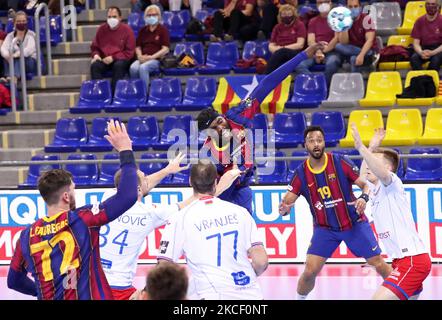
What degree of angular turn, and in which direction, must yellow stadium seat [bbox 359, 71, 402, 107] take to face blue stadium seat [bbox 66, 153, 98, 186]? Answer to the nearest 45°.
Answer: approximately 45° to its right

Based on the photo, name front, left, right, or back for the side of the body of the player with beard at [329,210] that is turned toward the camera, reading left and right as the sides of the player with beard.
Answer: front

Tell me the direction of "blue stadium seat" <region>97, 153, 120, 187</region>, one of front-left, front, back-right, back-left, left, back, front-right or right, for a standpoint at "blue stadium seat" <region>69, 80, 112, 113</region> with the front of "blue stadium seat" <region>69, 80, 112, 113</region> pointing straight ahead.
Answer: front-left

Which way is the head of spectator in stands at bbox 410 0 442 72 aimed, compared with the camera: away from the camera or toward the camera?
toward the camera

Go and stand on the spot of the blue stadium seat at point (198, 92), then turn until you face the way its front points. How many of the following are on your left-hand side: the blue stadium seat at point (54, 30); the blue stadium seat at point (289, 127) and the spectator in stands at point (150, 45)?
1

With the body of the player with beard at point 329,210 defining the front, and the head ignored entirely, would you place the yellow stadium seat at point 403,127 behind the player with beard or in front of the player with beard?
behind

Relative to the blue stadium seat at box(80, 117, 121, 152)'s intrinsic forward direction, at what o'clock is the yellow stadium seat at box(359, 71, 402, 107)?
The yellow stadium seat is roughly at 8 o'clock from the blue stadium seat.

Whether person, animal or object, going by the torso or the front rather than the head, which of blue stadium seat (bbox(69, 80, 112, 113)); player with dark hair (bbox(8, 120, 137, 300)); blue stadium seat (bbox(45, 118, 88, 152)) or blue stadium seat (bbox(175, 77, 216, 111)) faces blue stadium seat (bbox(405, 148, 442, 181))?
the player with dark hair

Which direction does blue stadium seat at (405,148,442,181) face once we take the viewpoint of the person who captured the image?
facing the viewer

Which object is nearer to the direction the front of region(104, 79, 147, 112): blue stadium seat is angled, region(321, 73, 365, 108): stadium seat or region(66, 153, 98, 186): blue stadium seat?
the blue stadium seat

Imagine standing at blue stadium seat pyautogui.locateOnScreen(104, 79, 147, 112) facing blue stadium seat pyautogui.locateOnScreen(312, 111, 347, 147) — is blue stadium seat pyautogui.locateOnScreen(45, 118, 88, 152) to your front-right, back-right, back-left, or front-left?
back-right

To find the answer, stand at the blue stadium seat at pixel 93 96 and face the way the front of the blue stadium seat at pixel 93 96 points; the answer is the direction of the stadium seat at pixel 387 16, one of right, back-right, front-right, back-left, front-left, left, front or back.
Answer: back-left

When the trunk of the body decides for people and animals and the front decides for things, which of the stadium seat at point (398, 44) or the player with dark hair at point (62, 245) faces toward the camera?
the stadium seat

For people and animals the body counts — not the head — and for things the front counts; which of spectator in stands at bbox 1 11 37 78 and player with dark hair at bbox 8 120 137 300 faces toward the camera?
the spectator in stands

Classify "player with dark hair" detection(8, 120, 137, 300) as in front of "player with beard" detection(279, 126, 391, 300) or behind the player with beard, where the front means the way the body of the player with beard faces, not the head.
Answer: in front

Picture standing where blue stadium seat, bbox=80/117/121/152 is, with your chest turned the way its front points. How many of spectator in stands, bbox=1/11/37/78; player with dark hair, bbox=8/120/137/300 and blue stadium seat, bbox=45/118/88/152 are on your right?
2

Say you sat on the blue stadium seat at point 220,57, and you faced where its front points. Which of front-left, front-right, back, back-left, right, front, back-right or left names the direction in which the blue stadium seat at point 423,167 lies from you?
left

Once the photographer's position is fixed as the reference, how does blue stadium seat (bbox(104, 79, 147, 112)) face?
facing the viewer and to the left of the viewer

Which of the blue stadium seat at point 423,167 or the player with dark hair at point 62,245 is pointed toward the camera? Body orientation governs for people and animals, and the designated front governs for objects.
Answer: the blue stadium seat

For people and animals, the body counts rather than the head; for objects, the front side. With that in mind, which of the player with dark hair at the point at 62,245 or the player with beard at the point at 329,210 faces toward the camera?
the player with beard
